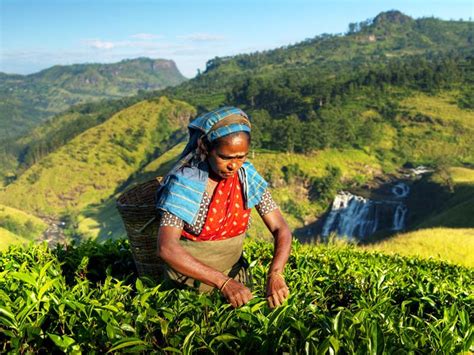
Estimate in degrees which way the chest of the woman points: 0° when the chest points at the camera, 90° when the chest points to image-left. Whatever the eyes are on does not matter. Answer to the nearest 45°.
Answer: approximately 315°
